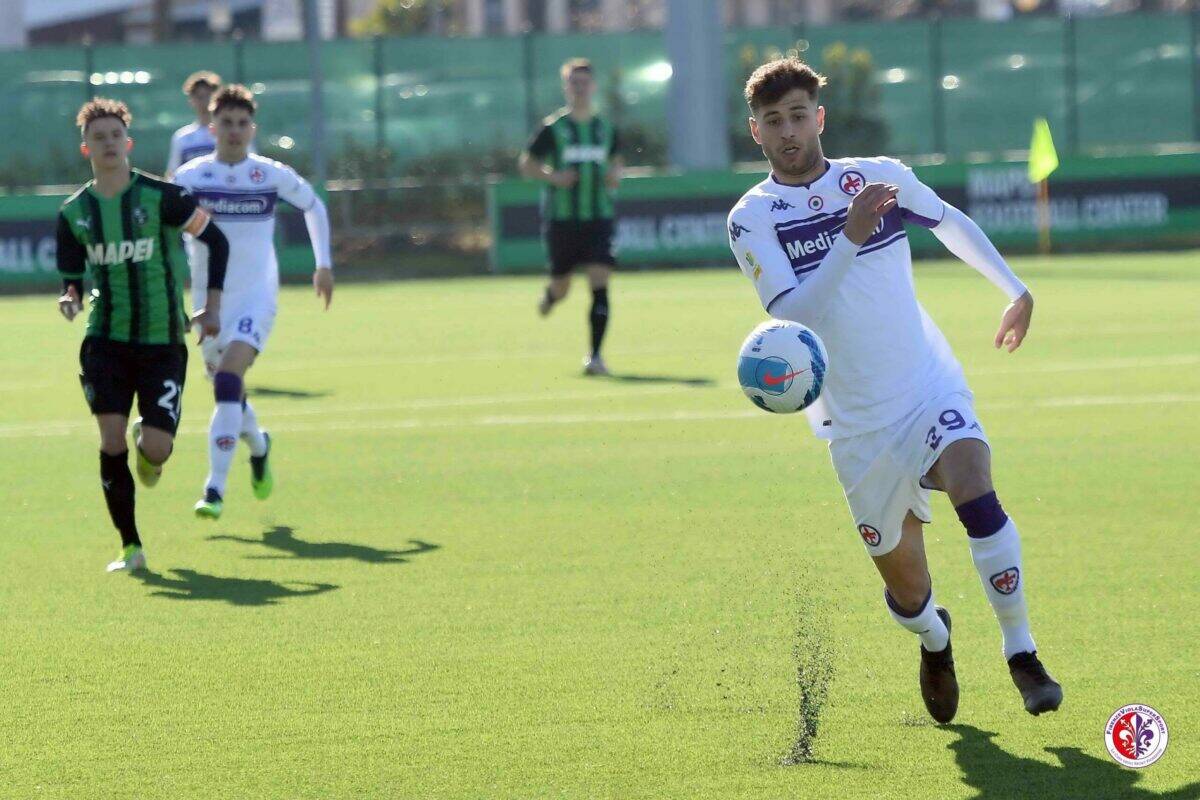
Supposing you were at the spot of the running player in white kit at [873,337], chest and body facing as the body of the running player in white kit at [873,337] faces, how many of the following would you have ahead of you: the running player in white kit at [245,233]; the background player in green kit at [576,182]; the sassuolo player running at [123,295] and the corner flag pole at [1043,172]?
0

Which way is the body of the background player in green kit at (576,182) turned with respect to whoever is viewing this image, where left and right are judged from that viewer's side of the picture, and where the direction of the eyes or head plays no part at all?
facing the viewer

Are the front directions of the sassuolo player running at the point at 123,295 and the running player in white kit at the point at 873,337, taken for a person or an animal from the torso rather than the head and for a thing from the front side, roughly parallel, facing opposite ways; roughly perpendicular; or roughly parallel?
roughly parallel

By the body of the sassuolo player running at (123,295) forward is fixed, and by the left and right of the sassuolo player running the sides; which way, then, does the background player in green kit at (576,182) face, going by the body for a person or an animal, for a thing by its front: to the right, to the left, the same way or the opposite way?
the same way

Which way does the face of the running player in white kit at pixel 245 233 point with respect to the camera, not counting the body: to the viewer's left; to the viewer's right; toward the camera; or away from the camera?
toward the camera

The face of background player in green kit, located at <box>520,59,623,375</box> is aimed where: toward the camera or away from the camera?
toward the camera

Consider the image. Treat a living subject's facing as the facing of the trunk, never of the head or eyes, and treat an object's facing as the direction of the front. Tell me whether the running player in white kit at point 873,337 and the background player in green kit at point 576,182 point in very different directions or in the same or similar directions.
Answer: same or similar directions

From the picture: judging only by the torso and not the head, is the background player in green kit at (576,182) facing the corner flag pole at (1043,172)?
no

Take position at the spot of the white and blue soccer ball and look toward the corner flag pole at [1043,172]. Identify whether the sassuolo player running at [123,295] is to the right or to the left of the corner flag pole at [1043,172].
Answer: left

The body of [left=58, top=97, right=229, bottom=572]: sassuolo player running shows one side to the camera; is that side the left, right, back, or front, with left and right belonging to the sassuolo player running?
front

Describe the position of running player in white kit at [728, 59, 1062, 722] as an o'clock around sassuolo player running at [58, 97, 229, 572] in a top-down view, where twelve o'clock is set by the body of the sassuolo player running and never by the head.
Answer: The running player in white kit is roughly at 11 o'clock from the sassuolo player running.

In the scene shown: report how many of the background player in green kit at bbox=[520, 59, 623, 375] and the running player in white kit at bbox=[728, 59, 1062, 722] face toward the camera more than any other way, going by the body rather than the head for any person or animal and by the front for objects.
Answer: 2

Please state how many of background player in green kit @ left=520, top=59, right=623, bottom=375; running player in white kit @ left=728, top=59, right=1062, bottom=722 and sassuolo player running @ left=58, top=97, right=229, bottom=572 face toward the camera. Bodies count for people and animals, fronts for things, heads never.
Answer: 3

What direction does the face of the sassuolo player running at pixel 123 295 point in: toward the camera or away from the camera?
toward the camera

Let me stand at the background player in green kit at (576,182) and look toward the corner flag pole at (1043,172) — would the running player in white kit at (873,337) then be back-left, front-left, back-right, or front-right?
back-right

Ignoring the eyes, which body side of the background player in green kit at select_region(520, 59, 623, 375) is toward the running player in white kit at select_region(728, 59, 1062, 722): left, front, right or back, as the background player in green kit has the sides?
front

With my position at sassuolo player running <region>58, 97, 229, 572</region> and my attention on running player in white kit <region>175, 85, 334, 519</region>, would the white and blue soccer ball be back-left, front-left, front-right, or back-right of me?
back-right
